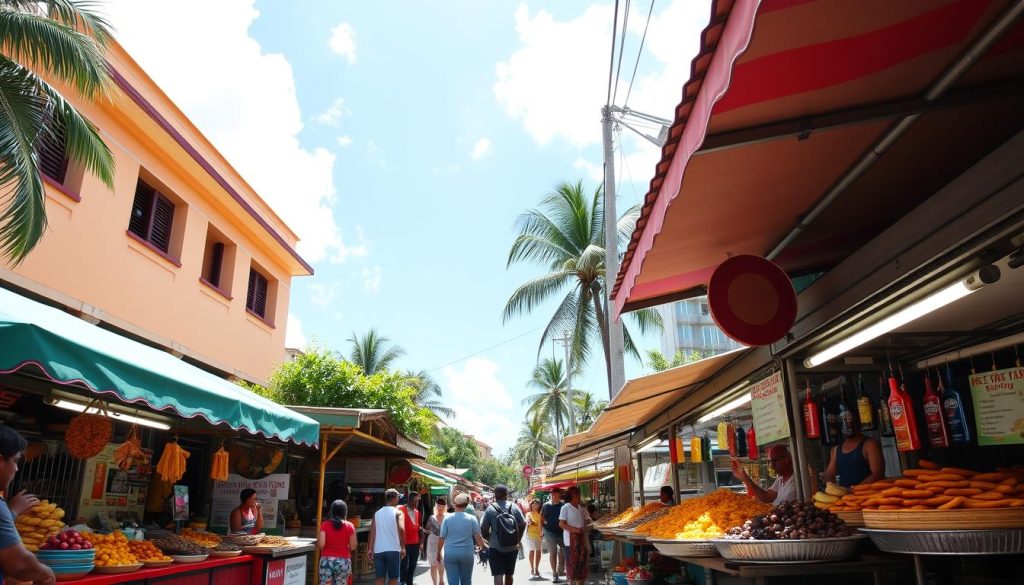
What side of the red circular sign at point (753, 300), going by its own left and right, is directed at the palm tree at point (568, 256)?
back

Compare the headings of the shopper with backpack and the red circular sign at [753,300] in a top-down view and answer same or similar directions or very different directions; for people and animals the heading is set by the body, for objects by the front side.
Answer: very different directions

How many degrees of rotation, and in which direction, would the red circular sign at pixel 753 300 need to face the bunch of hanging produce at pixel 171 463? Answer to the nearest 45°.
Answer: approximately 90° to its right

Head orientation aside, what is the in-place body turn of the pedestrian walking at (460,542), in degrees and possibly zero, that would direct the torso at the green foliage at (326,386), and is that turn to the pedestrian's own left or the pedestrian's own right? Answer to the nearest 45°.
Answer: approximately 45° to the pedestrian's own left

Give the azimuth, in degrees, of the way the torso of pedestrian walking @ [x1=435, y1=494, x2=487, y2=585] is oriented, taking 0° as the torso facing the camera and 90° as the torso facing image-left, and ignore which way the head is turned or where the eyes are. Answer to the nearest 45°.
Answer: approximately 180°

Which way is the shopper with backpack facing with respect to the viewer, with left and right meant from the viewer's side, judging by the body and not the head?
facing away from the viewer

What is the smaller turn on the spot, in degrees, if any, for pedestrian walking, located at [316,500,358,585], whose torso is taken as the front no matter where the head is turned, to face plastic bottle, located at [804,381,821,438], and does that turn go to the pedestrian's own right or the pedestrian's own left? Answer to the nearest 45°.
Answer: approximately 135° to the pedestrian's own right

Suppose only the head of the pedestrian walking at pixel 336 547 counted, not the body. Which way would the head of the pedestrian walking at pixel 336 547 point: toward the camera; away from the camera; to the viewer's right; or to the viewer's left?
away from the camera

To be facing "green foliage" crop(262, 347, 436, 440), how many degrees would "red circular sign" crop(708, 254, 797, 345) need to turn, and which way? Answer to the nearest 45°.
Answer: approximately 135° to its right

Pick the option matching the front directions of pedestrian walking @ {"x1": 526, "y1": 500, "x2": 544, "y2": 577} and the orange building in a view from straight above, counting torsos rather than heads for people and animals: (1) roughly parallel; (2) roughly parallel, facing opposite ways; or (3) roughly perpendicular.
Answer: roughly perpendicular
